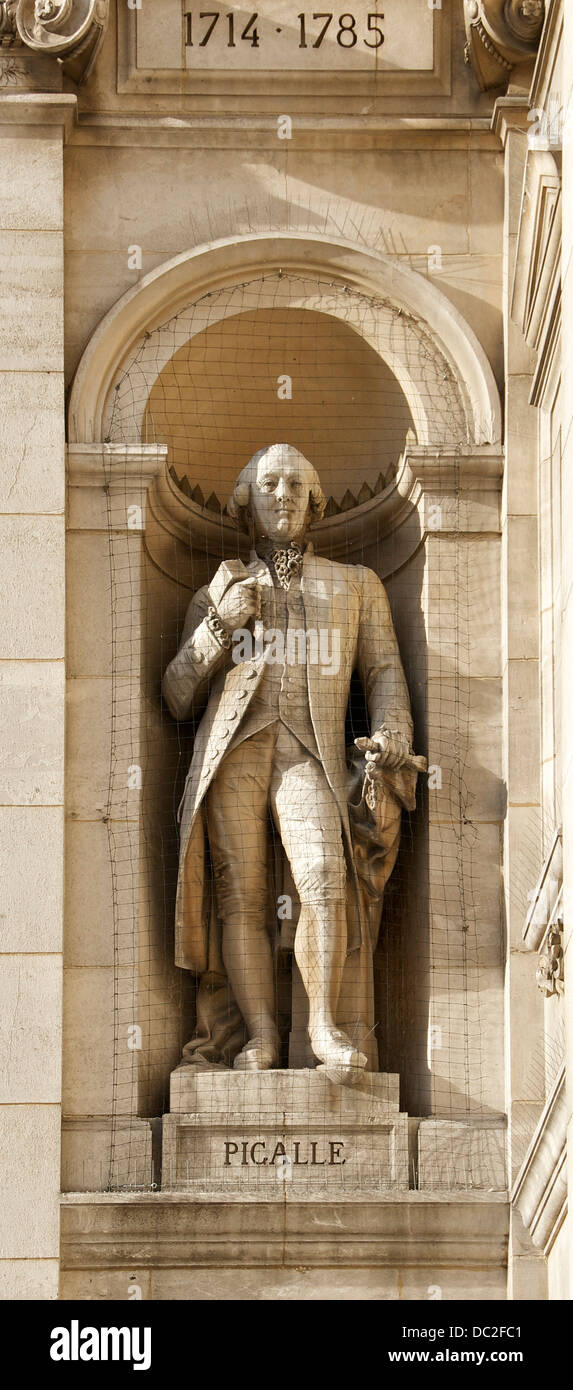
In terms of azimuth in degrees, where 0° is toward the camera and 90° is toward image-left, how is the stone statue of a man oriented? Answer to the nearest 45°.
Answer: approximately 0°
